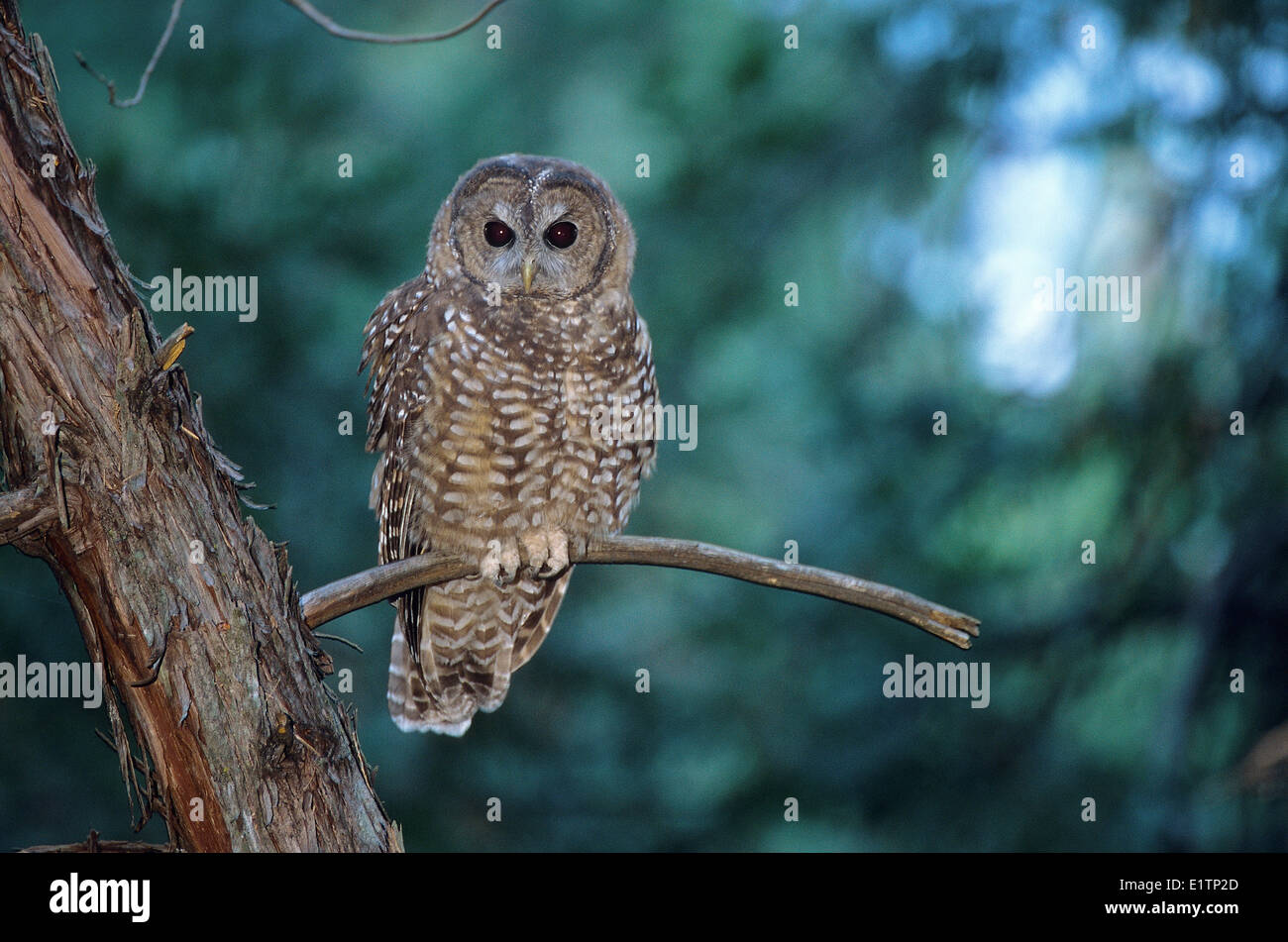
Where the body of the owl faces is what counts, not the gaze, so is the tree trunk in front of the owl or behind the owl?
in front

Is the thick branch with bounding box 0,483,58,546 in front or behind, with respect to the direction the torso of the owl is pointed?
in front

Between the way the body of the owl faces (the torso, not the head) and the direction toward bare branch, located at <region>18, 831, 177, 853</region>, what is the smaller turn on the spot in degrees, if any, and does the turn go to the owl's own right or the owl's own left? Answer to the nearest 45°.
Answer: approximately 45° to the owl's own right

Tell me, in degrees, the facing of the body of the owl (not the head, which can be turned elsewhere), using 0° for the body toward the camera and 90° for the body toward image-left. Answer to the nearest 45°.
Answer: approximately 0°
